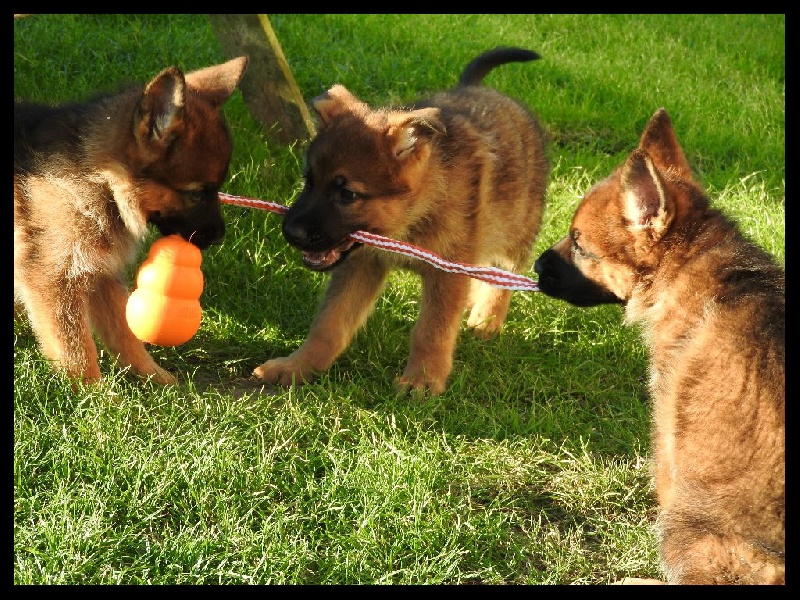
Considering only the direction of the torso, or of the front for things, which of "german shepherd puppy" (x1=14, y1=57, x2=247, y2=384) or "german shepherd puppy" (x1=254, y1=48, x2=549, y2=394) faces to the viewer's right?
"german shepherd puppy" (x1=14, y1=57, x2=247, y2=384)

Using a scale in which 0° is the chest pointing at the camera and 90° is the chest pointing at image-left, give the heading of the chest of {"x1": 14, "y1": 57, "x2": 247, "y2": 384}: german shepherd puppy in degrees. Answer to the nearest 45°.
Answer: approximately 270°

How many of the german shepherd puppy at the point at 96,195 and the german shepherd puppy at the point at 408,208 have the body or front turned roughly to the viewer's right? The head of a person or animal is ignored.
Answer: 1

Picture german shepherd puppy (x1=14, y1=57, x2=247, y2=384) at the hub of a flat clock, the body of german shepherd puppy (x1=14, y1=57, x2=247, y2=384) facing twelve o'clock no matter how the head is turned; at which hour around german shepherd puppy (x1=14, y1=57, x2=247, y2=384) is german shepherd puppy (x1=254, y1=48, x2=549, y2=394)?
german shepherd puppy (x1=254, y1=48, x2=549, y2=394) is roughly at 12 o'clock from german shepherd puppy (x1=14, y1=57, x2=247, y2=384).

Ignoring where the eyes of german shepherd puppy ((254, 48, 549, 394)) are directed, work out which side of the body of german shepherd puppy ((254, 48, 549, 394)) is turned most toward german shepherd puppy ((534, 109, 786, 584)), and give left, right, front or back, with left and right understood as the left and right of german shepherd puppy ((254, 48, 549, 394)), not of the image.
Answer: left

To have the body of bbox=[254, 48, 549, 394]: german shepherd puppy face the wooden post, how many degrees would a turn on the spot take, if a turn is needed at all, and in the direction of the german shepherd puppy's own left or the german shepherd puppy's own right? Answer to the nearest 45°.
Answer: approximately 90° to the german shepherd puppy's own right

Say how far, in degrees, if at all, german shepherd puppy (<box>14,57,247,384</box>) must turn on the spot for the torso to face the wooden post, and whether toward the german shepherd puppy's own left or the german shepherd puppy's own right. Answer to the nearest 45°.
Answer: approximately 45° to the german shepherd puppy's own left

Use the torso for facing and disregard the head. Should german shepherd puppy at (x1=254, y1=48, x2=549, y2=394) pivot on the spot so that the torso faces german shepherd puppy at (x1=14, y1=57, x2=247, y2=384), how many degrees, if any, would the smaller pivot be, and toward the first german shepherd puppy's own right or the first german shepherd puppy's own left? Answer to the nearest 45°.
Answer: approximately 45° to the first german shepherd puppy's own right

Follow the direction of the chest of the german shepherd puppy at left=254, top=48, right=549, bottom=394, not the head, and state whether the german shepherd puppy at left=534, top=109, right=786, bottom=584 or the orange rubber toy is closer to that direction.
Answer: the orange rubber toy

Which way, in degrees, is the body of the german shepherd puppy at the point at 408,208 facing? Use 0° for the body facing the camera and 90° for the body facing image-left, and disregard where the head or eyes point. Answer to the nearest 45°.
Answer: approximately 45°

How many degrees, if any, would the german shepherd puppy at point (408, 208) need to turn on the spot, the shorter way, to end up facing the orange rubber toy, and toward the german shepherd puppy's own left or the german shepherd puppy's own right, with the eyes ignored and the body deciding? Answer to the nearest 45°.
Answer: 0° — it already faces it
